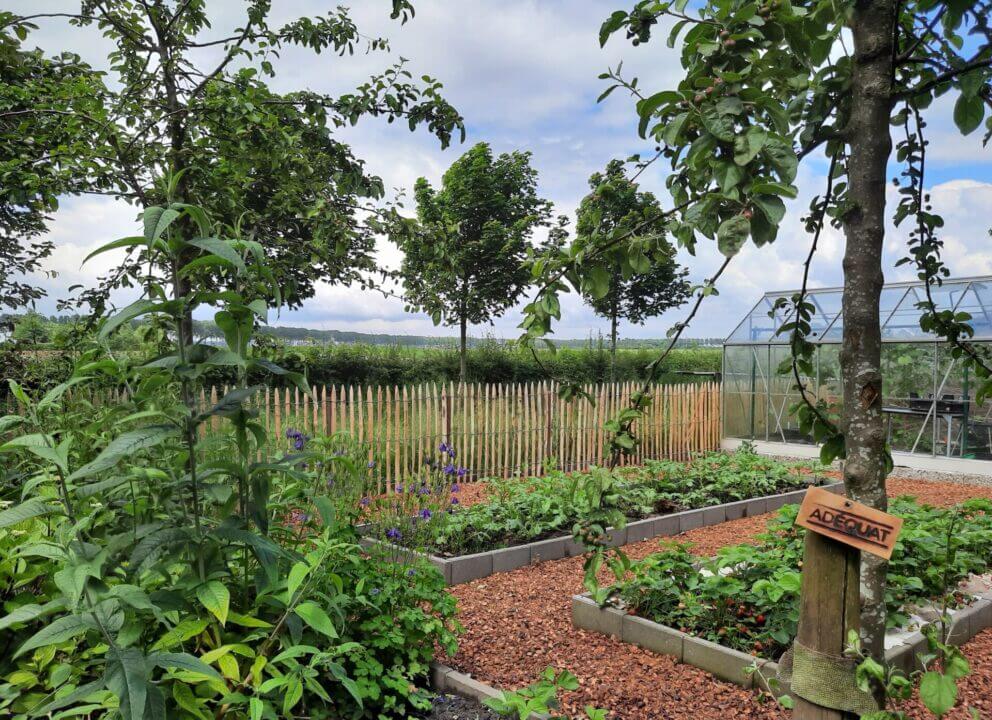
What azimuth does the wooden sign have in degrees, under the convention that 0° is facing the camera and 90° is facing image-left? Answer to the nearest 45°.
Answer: approximately 0°

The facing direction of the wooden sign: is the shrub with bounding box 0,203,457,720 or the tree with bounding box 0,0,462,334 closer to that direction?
the shrub

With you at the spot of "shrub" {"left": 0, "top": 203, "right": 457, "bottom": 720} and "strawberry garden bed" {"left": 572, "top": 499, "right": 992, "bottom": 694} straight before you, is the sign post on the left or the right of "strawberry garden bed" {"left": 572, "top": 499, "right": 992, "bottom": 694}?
right

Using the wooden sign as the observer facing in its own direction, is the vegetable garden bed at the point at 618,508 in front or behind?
behind

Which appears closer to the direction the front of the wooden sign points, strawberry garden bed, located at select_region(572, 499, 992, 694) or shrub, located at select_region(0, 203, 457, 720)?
the shrub

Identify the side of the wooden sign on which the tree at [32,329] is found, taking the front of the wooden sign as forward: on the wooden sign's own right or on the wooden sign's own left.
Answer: on the wooden sign's own right

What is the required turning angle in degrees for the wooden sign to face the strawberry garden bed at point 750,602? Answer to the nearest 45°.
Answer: approximately 180°

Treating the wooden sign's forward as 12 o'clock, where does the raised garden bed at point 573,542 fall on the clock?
The raised garden bed is roughly at 5 o'clock from the wooden sign.

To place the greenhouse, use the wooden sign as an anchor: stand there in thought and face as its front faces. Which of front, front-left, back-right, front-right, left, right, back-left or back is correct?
back
